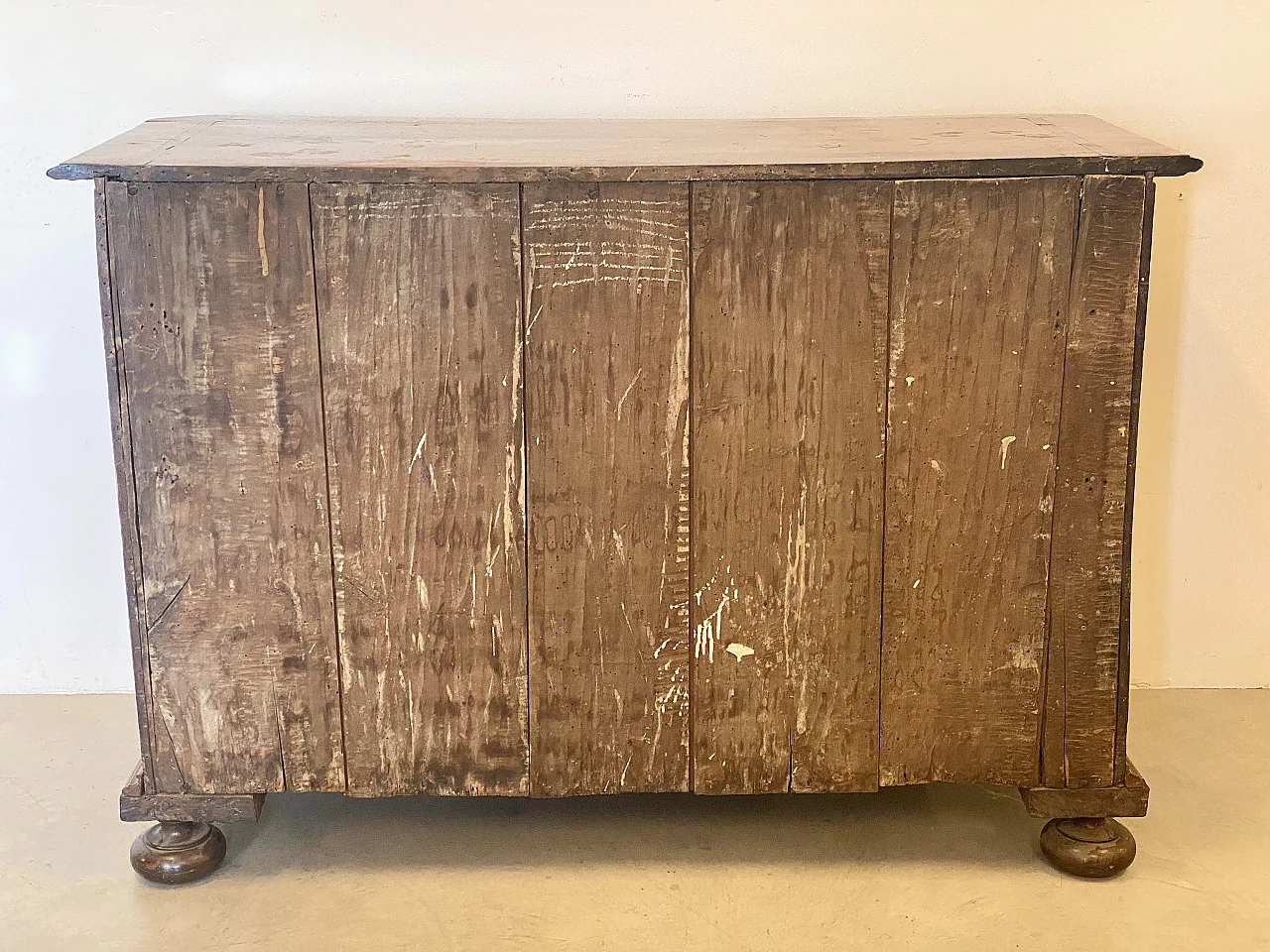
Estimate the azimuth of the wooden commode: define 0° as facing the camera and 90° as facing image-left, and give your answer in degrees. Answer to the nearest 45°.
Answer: approximately 180°
